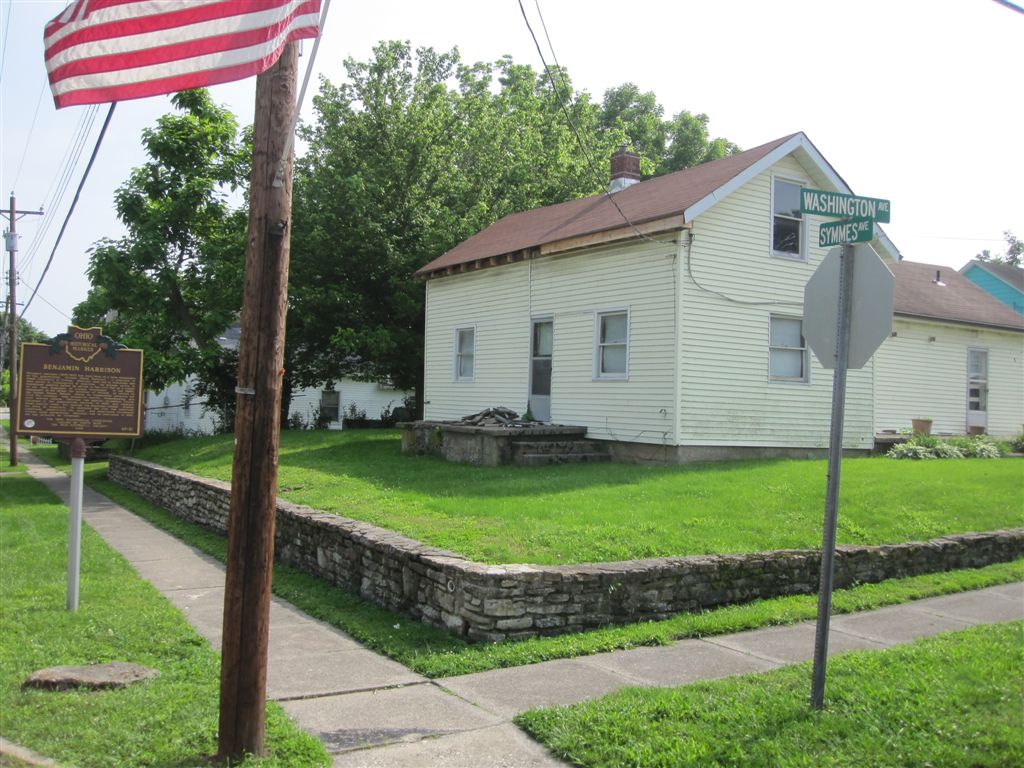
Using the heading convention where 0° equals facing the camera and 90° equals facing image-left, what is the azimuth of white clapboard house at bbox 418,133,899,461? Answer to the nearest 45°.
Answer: approximately 45°

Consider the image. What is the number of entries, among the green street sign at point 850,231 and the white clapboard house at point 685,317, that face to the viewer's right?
0

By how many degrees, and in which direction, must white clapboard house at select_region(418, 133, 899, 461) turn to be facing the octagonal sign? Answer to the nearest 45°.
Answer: approximately 45° to its left

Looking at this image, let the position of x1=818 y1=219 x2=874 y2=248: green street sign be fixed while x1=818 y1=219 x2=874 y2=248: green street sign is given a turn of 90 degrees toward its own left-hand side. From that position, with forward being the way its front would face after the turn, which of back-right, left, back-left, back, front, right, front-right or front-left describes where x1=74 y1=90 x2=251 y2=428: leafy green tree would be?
back

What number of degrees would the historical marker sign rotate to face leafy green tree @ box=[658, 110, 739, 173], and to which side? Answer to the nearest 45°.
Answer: approximately 135° to its left

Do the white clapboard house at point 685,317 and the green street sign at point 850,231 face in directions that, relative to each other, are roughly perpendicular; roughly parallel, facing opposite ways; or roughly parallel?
roughly parallel

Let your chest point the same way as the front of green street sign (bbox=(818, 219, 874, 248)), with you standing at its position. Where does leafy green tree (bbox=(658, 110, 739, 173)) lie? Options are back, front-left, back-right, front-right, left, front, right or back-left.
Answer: back-right

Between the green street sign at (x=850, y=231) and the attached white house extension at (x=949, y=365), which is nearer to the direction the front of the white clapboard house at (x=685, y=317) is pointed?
the green street sign

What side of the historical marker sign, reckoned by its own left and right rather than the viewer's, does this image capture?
front

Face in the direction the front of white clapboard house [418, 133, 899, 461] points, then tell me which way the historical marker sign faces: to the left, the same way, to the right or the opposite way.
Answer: to the left

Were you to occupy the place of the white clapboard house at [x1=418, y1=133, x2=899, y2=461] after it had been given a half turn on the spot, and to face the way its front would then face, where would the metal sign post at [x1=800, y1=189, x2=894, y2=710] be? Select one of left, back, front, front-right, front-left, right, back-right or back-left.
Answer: back-right

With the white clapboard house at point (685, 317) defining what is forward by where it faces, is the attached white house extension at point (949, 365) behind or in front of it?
behind

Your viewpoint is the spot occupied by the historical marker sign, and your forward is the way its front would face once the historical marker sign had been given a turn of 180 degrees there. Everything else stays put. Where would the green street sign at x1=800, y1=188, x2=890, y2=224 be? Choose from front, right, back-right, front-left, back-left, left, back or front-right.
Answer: back-right

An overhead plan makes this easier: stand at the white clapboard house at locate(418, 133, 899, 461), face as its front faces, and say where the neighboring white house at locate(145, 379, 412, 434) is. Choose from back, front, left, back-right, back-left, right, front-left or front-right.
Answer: right

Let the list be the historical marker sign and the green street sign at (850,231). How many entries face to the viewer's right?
0

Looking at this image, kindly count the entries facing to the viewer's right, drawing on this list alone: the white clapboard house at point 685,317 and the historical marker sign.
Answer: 0

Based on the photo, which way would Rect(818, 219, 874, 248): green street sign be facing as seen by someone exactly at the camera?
facing the viewer and to the left of the viewer
